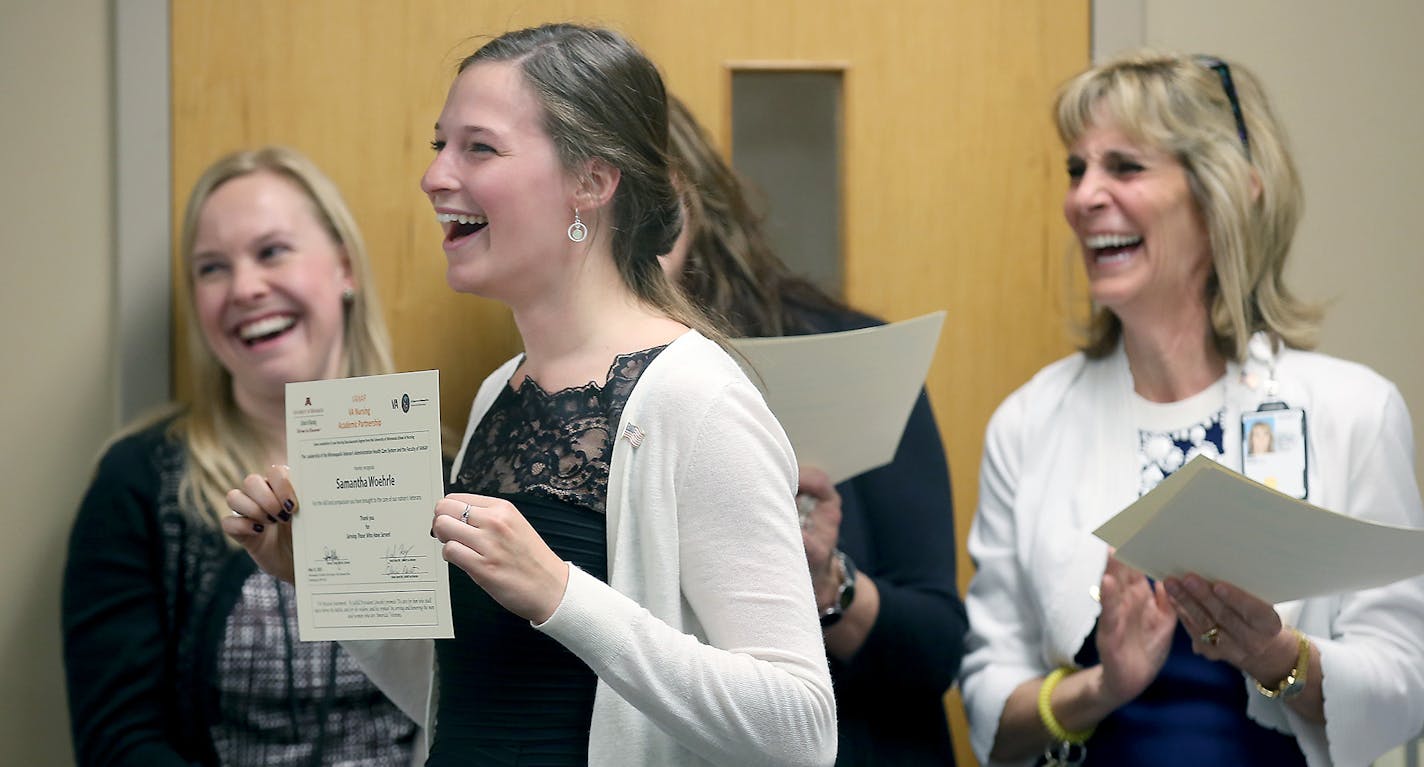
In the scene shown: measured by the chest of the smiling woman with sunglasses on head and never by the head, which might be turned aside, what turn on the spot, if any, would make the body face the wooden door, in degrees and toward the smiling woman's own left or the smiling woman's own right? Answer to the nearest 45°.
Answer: approximately 90° to the smiling woman's own right

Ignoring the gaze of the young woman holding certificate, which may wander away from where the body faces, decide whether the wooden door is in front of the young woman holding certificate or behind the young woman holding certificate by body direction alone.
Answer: behind

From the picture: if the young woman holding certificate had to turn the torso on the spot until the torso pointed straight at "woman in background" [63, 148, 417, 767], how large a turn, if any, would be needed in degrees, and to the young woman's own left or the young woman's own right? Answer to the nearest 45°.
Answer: approximately 90° to the young woman's own right

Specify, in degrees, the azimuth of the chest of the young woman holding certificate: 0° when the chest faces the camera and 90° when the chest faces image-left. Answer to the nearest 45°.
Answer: approximately 45°

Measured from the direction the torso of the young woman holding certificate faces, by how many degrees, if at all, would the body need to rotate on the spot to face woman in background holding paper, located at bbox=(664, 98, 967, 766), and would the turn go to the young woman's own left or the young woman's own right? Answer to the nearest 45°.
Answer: approximately 180°

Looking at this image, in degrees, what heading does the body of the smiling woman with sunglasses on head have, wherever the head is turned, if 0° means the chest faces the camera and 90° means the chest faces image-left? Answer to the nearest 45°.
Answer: approximately 45°
